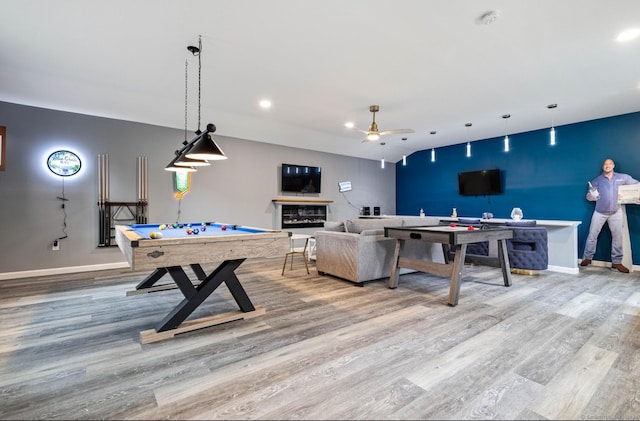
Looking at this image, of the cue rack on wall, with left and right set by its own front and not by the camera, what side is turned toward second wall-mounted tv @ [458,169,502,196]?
left

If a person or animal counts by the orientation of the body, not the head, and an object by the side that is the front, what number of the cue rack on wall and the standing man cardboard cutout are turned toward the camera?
2

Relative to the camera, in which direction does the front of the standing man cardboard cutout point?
toward the camera

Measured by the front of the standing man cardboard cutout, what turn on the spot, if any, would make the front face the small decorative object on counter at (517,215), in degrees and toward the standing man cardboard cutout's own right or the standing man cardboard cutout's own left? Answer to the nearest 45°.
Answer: approximately 45° to the standing man cardboard cutout's own right

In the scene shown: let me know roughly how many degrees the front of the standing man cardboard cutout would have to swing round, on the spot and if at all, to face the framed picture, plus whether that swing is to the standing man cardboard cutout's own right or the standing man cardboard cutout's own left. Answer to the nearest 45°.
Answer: approximately 45° to the standing man cardboard cutout's own right

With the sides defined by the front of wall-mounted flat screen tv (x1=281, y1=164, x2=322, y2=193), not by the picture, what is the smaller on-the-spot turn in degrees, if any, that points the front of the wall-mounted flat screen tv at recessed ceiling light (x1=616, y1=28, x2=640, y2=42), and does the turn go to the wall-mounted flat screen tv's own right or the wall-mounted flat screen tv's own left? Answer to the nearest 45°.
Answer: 0° — it already faces it

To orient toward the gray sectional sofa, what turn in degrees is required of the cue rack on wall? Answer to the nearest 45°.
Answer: approximately 45° to its left

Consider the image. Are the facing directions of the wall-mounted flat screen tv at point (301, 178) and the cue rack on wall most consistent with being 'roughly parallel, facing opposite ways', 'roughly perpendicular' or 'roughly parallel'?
roughly parallel

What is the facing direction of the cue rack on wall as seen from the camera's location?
facing the viewer
